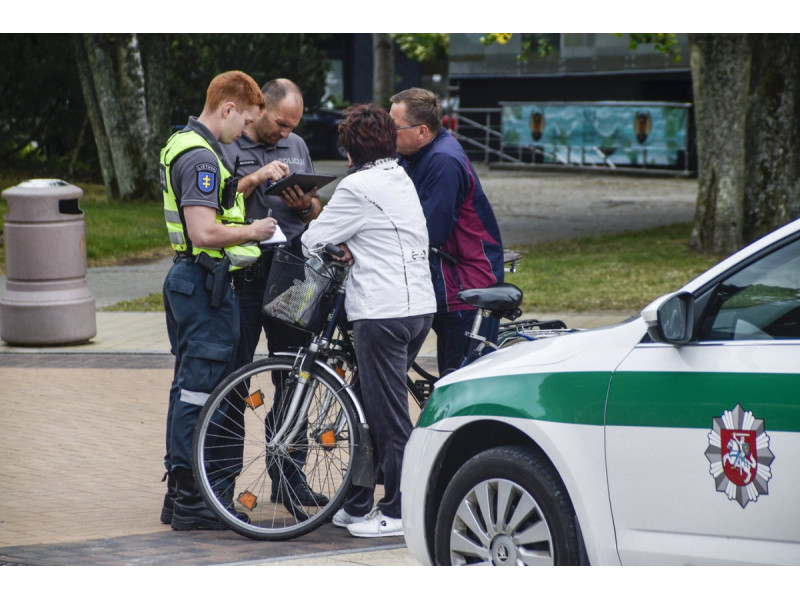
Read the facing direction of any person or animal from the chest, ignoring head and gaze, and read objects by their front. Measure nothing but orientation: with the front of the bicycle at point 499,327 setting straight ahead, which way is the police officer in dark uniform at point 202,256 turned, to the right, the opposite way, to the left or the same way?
the opposite way

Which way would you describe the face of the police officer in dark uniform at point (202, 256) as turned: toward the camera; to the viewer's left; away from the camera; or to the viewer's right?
to the viewer's right

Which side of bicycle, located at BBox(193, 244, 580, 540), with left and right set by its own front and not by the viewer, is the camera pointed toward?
left

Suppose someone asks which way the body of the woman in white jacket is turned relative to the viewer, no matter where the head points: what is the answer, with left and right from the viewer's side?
facing away from the viewer and to the left of the viewer

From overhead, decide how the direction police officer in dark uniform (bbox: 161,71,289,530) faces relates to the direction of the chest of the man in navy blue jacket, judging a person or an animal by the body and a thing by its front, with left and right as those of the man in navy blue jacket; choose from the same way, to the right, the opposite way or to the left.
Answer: the opposite way

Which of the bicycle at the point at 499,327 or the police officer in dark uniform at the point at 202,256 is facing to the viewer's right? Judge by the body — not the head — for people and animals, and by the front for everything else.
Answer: the police officer in dark uniform

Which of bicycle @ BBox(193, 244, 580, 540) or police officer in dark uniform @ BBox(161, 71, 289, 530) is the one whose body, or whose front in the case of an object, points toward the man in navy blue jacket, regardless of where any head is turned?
the police officer in dark uniform

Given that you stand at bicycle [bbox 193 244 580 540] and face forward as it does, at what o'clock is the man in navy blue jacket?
The man in navy blue jacket is roughly at 5 o'clock from the bicycle.

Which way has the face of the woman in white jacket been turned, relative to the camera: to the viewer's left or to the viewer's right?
to the viewer's left

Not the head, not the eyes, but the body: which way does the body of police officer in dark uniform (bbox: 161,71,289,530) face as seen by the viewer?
to the viewer's right

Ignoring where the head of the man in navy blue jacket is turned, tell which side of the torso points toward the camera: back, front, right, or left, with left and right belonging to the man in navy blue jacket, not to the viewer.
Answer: left

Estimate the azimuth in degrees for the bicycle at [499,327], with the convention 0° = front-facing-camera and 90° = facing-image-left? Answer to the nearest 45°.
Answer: approximately 90°
